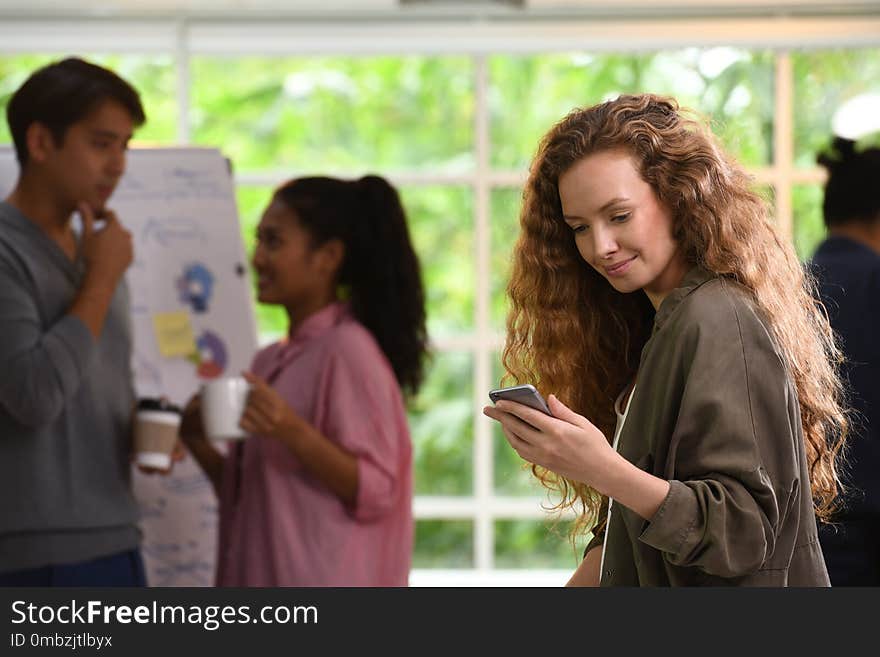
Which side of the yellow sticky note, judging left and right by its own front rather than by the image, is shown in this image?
front

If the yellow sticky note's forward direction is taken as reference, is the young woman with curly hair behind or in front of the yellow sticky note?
in front

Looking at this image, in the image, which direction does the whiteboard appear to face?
toward the camera

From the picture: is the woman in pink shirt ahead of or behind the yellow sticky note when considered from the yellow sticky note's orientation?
ahead

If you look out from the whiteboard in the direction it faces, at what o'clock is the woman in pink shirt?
The woman in pink shirt is roughly at 11 o'clock from the whiteboard.

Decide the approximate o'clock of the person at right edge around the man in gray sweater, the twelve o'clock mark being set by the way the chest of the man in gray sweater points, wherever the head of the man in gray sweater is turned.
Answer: The person at right edge is roughly at 11 o'clock from the man in gray sweater.

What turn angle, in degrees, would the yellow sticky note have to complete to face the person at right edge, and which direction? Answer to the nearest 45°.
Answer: approximately 45° to its left

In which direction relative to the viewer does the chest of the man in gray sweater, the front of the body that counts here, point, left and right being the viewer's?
facing the viewer and to the right of the viewer

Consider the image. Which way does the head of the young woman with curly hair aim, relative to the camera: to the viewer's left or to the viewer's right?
to the viewer's left

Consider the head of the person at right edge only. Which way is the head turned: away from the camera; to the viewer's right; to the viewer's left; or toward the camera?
away from the camera

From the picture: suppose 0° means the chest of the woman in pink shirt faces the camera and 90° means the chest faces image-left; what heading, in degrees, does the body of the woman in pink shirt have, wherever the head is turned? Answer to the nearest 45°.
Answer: approximately 90°

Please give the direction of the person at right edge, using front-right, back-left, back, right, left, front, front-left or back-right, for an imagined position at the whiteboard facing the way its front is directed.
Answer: front-left
